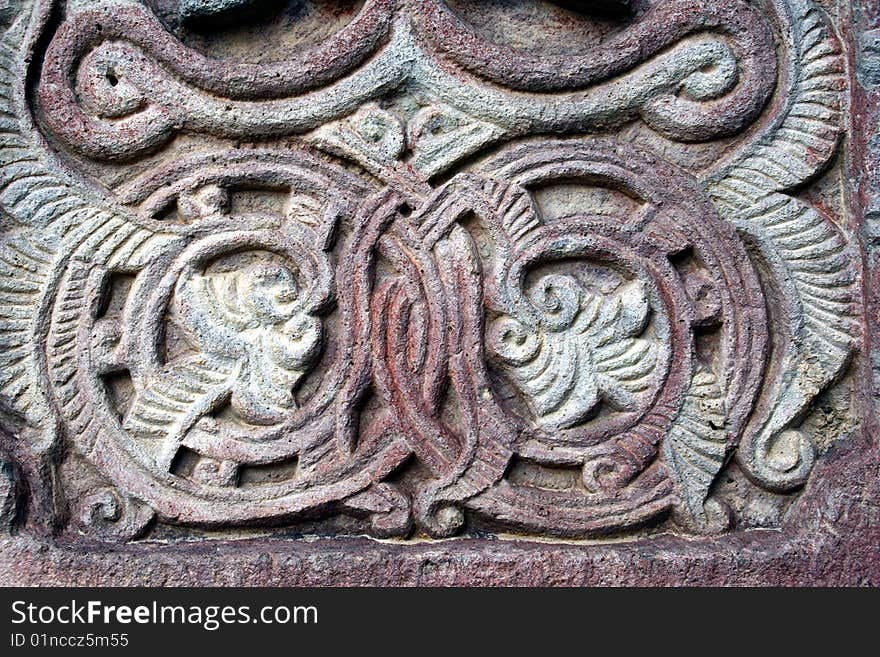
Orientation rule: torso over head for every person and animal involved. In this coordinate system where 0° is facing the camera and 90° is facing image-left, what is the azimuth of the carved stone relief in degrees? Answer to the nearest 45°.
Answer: approximately 0°
